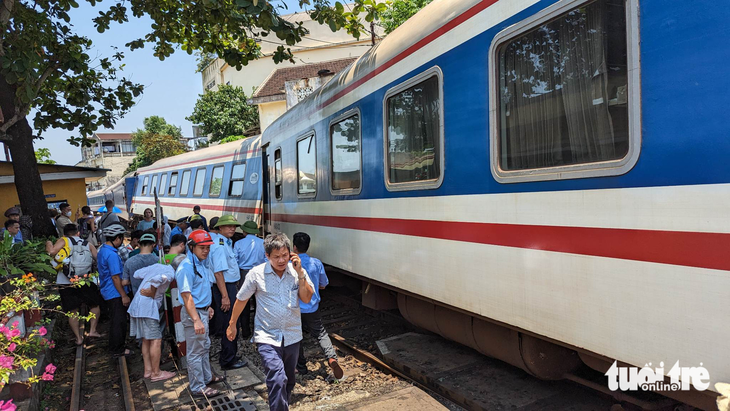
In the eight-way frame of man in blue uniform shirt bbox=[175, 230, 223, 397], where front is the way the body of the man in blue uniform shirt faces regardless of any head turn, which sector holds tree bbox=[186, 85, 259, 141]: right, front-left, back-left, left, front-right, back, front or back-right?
back-left

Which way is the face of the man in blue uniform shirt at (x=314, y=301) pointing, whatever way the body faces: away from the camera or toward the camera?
away from the camera

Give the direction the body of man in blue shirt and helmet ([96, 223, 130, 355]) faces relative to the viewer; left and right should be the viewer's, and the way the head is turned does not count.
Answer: facing to the right of the viewer

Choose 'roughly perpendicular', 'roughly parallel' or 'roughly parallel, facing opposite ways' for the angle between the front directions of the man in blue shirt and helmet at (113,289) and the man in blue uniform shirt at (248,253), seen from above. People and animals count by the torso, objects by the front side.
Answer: roughly perpendicular

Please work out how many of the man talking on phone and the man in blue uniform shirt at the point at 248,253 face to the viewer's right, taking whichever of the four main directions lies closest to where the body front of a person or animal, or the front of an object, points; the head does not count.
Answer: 0

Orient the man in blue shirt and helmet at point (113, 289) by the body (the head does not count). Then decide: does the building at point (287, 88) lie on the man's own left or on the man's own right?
on the man's own left

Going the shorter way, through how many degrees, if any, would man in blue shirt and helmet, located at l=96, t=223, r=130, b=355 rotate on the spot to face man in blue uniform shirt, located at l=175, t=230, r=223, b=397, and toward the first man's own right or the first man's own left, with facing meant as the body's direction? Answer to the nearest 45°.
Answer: approximately 90° to the first man's own right

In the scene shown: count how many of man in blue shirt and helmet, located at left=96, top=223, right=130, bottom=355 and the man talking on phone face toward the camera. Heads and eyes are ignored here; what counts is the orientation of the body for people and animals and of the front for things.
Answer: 1

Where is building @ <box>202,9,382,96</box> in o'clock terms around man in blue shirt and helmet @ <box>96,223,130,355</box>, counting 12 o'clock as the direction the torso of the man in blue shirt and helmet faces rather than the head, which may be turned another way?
The building is roughly at 10 o'clock from the man in blue shirt and helmet.
